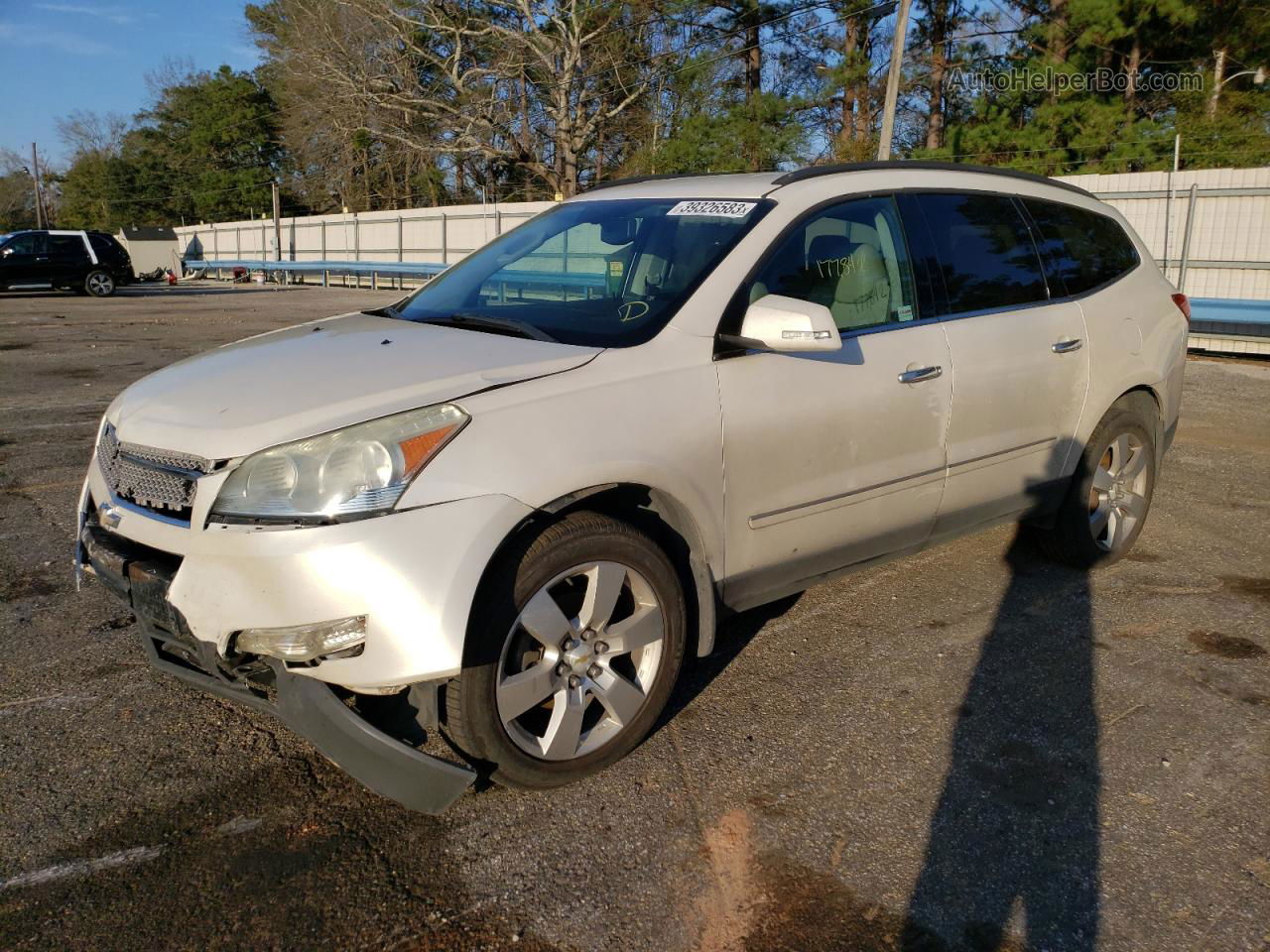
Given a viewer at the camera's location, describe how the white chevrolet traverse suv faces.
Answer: facing the viewer and to the left of the viewer

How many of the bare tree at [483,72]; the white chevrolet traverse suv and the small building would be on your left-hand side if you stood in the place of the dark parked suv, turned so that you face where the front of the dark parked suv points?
1

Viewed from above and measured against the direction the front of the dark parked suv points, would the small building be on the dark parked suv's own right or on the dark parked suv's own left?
on the dark parked suv's own right

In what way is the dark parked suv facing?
to the viewer's left

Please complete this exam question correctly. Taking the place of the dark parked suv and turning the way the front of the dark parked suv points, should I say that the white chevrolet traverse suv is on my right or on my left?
on my left

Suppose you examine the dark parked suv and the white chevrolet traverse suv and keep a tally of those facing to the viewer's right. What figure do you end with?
0

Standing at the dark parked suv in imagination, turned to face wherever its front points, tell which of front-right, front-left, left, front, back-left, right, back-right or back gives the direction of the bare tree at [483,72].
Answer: back-right

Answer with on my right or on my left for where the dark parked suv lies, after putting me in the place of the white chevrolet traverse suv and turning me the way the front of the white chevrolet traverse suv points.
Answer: on my right
